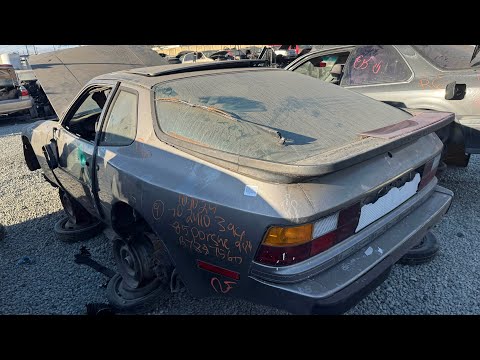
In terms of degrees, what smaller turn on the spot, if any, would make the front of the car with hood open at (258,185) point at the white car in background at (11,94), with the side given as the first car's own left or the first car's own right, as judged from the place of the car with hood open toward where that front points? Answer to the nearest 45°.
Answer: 0° — it already faces it

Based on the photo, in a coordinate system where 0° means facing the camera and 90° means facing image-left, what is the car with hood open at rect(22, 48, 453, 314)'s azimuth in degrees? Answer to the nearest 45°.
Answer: approximately 135°
